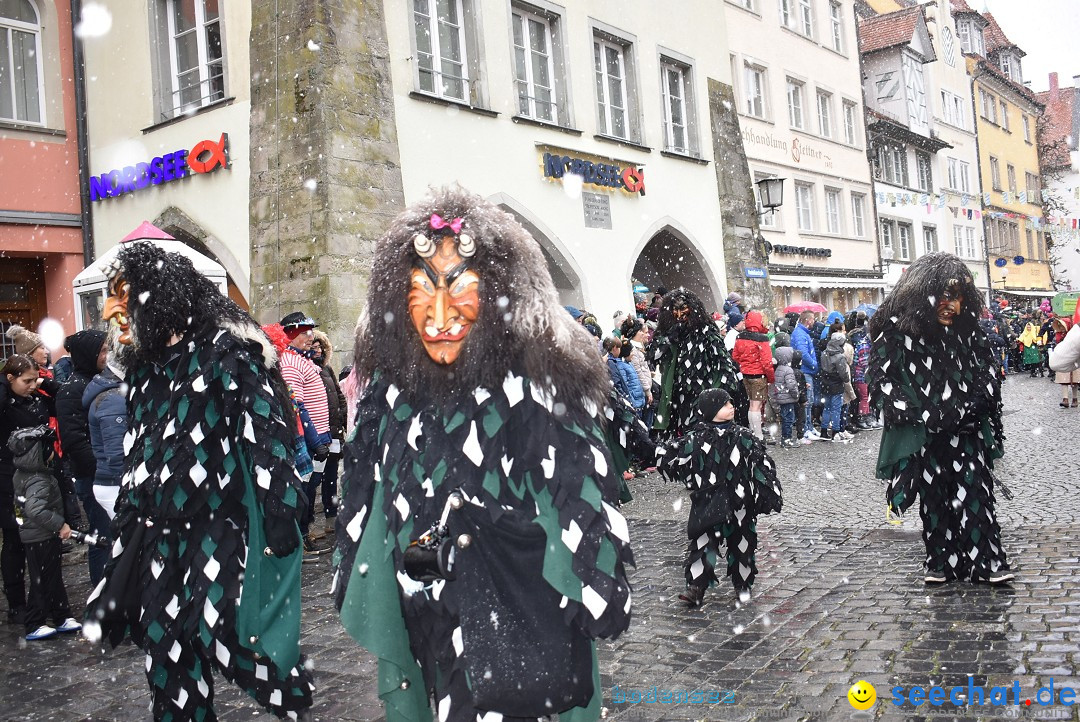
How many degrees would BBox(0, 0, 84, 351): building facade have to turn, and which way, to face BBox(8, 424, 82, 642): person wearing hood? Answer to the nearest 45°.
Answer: approximately 45° to its right

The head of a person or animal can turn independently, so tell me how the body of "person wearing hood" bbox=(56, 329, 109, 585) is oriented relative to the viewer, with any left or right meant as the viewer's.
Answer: facing to the right of the viewer

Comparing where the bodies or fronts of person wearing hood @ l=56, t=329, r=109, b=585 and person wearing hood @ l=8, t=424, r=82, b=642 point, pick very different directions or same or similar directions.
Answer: same or similar directions

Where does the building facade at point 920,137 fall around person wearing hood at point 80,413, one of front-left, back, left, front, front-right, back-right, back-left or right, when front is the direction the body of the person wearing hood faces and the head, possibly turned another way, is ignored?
front-left

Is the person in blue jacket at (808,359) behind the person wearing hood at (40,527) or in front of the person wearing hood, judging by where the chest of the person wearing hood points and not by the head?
in front

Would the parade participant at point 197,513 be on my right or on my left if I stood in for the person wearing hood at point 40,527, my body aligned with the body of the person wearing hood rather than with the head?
on my right

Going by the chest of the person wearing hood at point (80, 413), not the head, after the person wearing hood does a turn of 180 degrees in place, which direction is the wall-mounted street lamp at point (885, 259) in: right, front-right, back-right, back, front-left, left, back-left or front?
back-right

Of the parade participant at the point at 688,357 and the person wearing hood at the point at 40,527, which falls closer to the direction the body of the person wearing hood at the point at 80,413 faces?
the parade participant

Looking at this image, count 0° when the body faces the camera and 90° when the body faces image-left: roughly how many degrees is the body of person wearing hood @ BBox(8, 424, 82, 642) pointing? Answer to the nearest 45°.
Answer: approximately 270°

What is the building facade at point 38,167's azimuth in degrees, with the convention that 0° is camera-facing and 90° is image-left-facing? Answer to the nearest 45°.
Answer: approximately 315°

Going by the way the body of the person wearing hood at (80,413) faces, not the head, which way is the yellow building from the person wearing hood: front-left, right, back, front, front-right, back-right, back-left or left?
front-left

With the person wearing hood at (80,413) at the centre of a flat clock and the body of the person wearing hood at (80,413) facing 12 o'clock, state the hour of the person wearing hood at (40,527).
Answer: the person wearing hood at (40,527) is roughly at 4 o'clock from the person wearing hood at (80,413).

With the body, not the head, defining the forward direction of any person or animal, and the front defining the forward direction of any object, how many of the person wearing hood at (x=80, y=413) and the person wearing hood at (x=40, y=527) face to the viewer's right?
2
